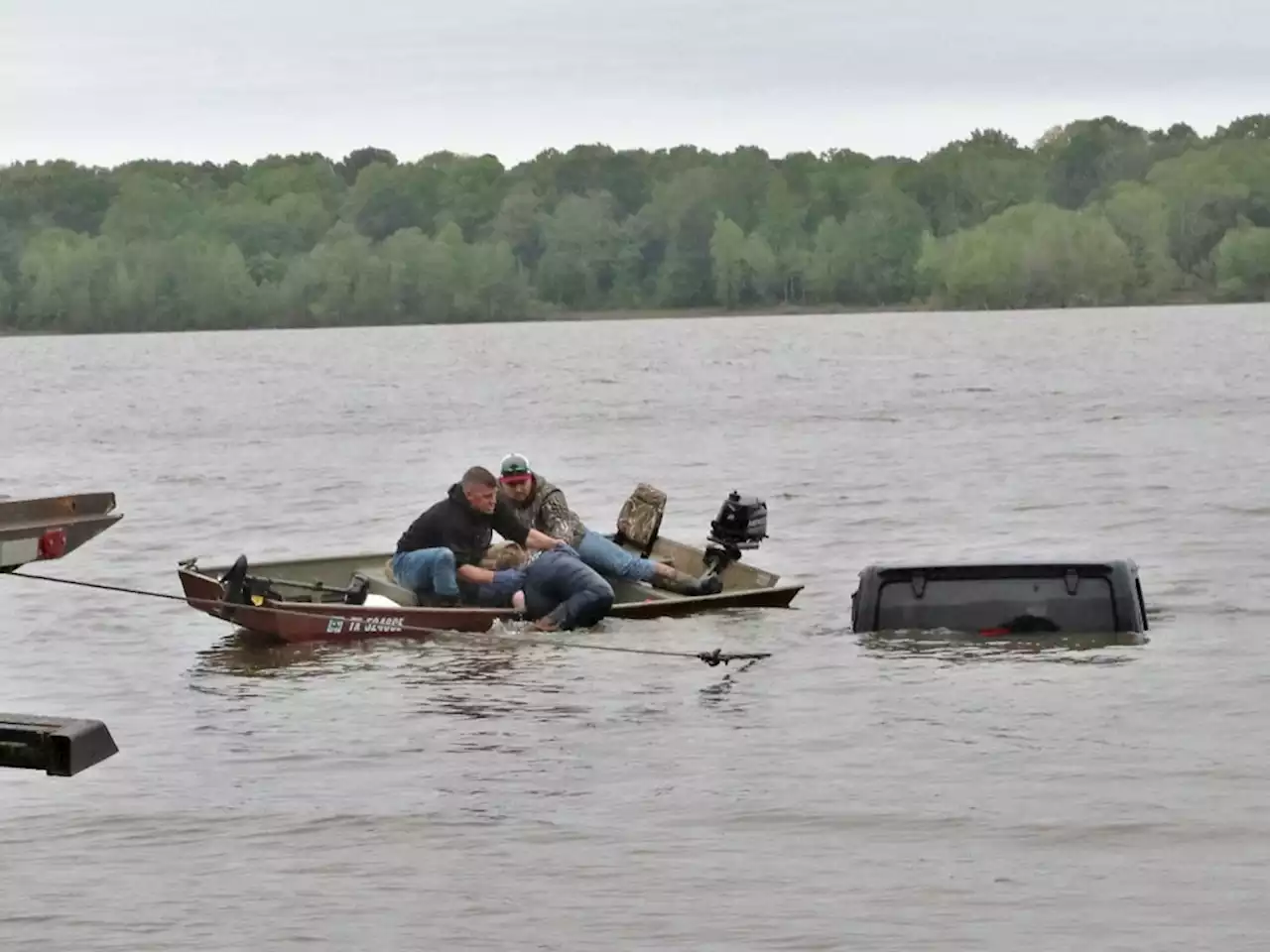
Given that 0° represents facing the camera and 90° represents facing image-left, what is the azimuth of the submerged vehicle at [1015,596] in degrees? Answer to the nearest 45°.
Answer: approximately 180°

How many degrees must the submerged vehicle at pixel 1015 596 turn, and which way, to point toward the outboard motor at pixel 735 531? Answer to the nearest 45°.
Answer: approximately 45° to its left

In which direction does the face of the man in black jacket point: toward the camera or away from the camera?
toward the camera

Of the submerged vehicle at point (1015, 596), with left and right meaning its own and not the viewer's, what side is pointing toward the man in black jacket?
left

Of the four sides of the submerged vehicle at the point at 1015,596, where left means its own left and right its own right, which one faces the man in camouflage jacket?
left

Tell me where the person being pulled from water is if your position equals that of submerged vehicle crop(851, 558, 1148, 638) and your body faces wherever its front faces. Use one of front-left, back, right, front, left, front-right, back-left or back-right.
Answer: left
